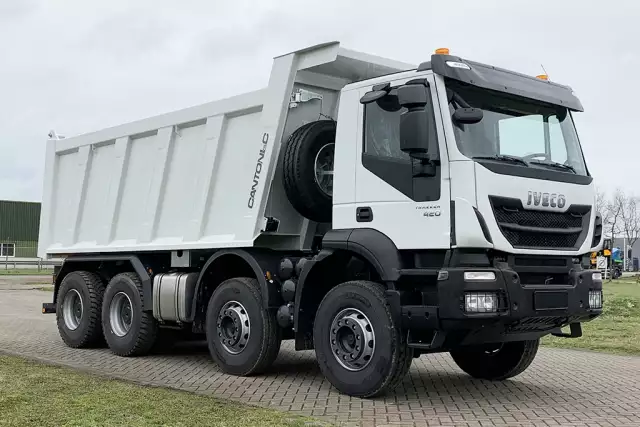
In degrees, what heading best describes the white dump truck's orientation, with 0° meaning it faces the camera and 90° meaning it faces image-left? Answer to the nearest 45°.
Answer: approximately 315°
